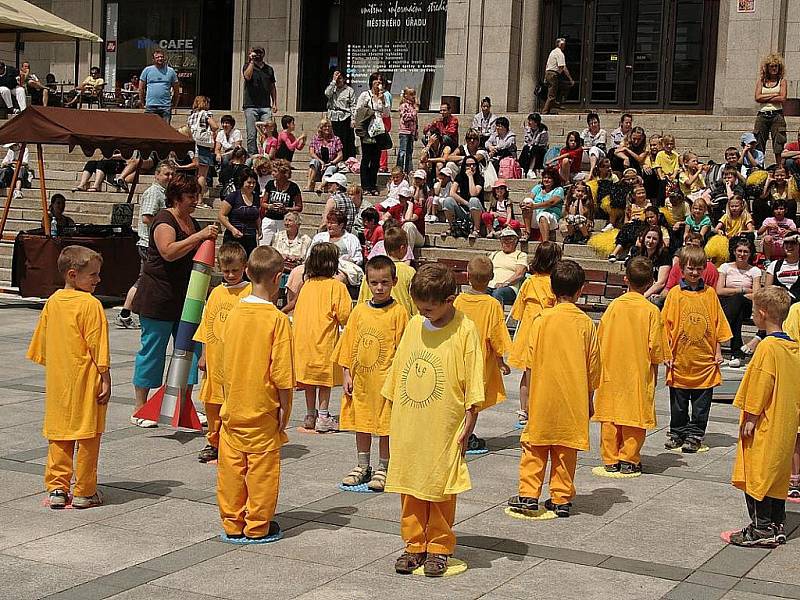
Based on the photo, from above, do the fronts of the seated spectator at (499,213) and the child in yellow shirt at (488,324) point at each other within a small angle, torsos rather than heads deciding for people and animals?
yes

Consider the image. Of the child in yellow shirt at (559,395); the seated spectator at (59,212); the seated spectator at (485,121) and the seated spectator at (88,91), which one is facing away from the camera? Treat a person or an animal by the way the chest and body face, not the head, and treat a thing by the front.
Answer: the child in yellow shirt

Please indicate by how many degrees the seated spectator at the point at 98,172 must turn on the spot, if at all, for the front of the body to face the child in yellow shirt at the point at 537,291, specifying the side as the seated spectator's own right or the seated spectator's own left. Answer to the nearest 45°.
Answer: approximately 45° to the seated spectator's own left

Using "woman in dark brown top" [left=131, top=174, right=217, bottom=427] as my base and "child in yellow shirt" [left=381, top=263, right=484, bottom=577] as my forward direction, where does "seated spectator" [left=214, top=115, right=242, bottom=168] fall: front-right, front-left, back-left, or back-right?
back-left

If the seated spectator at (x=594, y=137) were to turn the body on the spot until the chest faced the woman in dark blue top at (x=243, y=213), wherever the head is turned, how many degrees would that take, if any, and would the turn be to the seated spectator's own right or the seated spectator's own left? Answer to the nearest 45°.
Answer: approximately 45° to the seated spectator's own right

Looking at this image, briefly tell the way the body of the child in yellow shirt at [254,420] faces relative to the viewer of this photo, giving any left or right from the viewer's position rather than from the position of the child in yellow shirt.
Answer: facing away from the viewer and to the right of the viewer

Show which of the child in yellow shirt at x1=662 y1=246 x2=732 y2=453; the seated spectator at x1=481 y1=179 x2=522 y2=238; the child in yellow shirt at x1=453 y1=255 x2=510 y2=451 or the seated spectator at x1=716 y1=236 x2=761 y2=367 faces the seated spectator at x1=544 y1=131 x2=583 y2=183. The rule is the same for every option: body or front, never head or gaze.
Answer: the child in yellow shirt at x1=453 y1=255 x2=510 y2=451

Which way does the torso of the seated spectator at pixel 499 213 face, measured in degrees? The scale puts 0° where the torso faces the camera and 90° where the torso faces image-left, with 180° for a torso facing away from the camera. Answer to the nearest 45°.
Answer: approximately 0°
